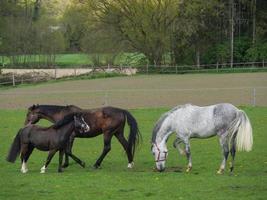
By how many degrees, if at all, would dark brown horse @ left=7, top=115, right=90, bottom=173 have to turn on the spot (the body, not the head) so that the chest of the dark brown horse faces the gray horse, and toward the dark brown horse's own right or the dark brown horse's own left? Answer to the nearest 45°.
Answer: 0° — it already faces it

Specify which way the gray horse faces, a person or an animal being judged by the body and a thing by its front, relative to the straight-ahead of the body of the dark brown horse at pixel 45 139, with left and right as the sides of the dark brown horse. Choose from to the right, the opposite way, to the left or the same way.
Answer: the opposite way

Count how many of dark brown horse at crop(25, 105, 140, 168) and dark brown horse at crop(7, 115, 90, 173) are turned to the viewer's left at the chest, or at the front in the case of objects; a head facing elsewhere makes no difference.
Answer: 1

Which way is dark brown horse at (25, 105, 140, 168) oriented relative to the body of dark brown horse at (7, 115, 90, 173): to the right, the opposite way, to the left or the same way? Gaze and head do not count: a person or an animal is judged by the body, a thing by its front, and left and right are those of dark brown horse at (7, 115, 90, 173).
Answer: the opposite way

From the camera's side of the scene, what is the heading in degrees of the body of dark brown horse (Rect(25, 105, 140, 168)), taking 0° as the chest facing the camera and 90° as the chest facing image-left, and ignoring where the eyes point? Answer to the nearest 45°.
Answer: approximately 90°

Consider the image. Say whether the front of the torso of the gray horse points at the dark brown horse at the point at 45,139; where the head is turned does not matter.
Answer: yes

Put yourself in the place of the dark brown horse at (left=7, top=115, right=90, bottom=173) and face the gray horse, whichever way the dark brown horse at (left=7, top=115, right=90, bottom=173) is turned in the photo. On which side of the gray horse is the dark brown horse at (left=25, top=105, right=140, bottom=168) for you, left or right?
left

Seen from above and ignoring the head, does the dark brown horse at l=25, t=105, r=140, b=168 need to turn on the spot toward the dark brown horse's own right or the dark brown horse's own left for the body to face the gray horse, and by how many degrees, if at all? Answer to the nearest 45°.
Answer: approximately 135° to the dark brown horse's own left

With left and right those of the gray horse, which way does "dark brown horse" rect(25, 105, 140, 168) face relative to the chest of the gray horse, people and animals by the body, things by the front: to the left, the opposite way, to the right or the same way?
the same way

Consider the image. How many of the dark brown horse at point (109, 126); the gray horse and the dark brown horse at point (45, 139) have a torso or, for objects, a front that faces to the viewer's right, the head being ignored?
1

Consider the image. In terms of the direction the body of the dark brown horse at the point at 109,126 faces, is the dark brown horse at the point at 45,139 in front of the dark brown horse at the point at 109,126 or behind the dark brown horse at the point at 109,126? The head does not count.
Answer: in front

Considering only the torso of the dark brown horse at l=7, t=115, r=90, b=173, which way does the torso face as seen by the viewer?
to the viewer's right

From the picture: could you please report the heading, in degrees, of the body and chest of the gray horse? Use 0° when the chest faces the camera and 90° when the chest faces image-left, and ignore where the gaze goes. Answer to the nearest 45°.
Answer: approximately 90°

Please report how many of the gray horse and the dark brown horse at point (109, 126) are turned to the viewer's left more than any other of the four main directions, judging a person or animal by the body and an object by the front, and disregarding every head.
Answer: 2
